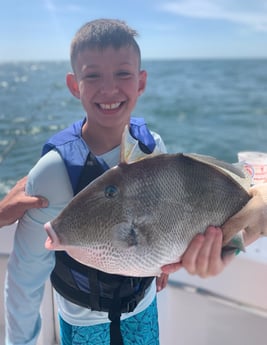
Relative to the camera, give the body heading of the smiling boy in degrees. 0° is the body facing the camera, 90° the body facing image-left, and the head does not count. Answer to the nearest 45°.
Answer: approximately 0°
